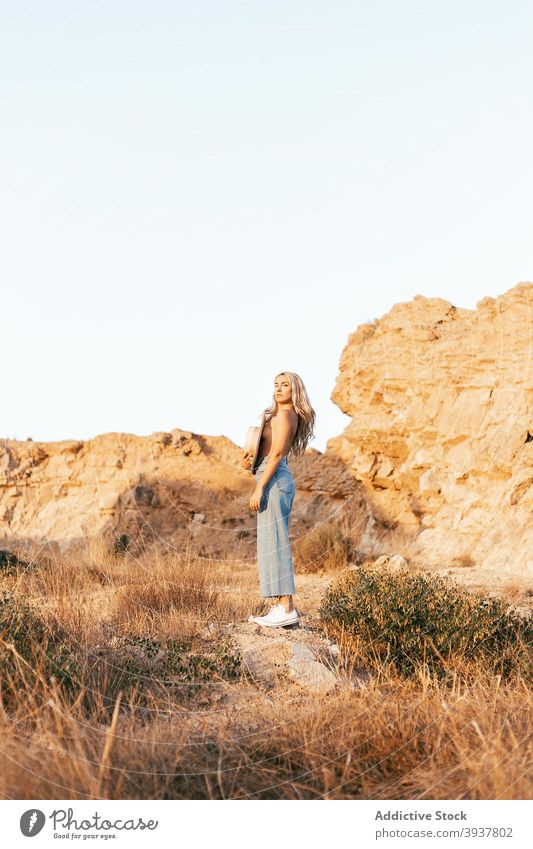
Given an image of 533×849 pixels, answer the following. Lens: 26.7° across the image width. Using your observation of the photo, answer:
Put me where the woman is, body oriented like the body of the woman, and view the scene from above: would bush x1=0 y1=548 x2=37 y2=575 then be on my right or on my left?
on my right

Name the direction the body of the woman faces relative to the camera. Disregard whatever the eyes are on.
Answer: to the viewer's left

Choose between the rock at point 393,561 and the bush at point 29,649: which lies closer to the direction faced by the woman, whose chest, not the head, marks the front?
the bush

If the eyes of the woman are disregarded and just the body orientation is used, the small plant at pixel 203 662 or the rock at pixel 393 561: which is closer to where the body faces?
the small plant

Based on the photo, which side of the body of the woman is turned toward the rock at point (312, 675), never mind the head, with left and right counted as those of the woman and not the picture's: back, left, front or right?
left
